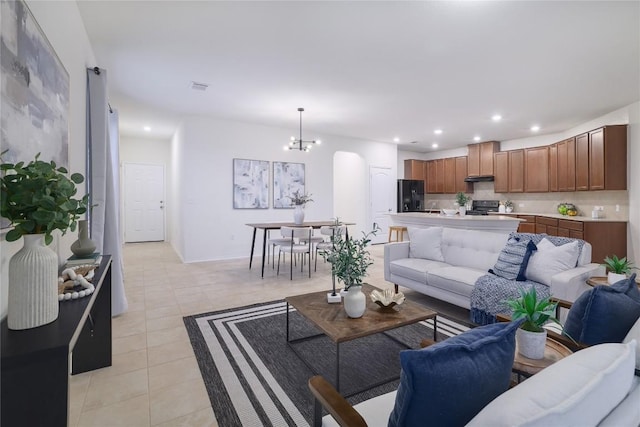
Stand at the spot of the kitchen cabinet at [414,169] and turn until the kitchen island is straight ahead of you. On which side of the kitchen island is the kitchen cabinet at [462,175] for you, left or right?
left

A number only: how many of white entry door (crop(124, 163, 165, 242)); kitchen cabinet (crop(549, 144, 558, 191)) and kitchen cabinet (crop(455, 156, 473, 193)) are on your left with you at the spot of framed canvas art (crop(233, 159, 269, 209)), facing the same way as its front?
2

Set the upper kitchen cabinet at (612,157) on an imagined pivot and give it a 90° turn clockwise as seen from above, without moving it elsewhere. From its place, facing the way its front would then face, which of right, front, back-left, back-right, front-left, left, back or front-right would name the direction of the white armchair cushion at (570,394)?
back-left

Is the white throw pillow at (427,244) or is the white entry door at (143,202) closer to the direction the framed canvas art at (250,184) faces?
the white throw pillow

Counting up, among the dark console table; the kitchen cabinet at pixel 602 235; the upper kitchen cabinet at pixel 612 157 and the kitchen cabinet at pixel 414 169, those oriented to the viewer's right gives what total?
1

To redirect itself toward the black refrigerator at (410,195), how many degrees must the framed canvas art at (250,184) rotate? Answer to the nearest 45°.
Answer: approximately 90° to its left

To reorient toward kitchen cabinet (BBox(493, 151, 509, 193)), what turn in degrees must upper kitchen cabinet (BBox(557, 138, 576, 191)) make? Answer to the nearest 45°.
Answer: approximately 90° to its right

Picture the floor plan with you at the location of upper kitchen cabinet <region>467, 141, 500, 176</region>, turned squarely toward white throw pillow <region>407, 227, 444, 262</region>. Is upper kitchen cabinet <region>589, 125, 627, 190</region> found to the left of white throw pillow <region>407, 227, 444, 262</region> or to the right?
left

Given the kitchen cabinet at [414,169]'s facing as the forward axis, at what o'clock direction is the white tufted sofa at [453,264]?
The white tufted sofa is roughly at 12 o'clock from the kitchen cabinet.

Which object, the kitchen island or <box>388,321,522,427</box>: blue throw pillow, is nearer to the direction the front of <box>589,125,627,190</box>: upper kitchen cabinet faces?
the kitchen island

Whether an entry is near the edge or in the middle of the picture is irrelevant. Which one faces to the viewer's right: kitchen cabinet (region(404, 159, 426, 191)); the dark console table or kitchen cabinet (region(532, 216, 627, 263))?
the dark console table

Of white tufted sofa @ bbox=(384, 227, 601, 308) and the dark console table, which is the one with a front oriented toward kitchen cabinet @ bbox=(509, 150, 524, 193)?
the dark console table

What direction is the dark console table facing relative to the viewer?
to the viewer's right

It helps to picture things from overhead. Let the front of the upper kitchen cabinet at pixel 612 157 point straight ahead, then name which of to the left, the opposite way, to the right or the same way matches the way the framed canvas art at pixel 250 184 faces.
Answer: to the left

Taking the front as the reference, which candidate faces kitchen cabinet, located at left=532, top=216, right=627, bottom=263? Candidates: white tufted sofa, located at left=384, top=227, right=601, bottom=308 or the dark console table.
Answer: the dark console table

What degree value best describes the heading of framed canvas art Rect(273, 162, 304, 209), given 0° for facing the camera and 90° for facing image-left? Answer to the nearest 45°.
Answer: approximately 0°

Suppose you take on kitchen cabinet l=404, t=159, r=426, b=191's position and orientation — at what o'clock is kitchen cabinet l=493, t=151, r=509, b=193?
kitchen cabinet l=493, t=151, r=509, b=193 is roughly at 10 o'clock from kitchen cabinet l=404, t=159, r=426, b=191.
